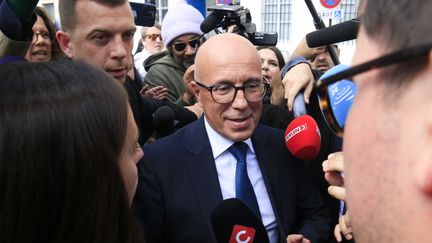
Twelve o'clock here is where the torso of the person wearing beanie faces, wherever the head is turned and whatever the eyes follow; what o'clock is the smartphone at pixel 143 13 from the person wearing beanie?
The smartphone is roughly at 2 o'clock from the person wearing beanie.

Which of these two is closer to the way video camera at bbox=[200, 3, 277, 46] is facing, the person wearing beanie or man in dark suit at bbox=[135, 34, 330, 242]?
the man in dark suit

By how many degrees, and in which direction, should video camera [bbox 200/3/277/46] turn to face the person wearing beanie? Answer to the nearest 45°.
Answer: approximately 90° to its right

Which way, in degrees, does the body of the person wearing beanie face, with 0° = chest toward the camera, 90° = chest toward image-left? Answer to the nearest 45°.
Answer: approximately 315°
